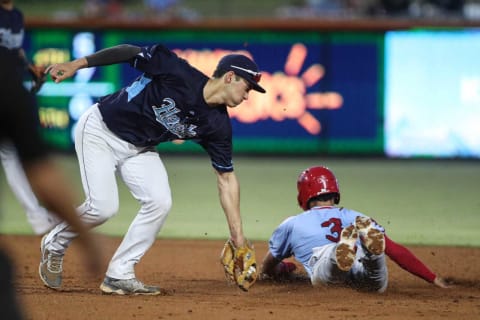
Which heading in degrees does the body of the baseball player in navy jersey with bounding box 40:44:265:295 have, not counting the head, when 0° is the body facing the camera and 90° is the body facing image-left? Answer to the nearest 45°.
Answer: approximately 315°

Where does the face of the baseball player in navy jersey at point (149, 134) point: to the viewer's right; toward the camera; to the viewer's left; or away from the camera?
to the viewer's right

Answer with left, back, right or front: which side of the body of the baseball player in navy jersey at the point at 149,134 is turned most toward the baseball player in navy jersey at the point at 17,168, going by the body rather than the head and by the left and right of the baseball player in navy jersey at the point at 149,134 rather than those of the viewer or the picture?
back
